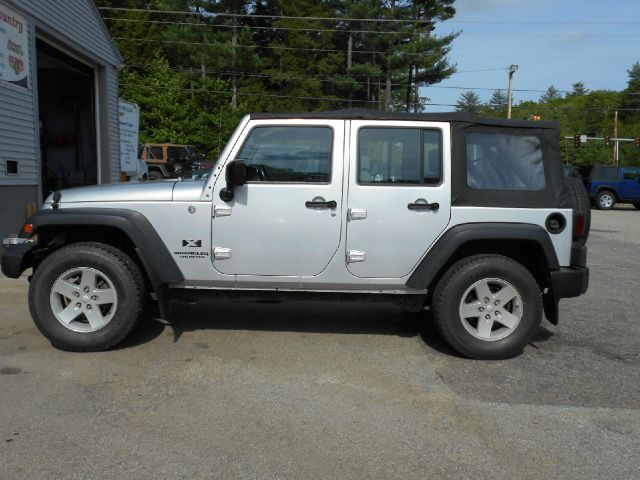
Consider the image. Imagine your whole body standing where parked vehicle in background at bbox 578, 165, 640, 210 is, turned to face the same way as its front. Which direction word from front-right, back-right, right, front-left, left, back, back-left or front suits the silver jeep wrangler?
right

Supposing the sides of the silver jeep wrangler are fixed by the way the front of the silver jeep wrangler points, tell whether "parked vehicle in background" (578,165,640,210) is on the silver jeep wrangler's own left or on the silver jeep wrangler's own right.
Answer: on the silver jeep wrangler's own right

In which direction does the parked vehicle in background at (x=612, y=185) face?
to the viewer's right

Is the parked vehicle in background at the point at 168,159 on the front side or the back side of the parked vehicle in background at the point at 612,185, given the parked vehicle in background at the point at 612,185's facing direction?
on the back side

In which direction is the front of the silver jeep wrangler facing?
to the viewer's left

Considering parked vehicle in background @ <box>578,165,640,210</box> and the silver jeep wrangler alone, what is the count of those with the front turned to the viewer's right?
1

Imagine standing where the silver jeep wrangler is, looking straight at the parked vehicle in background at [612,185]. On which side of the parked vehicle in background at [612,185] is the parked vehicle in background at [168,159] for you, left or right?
left

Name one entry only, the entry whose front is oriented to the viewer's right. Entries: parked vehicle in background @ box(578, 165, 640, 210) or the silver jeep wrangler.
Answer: the parked vehicle in background

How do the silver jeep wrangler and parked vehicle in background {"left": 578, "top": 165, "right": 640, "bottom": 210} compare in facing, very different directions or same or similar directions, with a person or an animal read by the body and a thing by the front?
very different directions

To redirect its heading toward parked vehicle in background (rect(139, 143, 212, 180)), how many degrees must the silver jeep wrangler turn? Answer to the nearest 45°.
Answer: approximately 90° to its right
